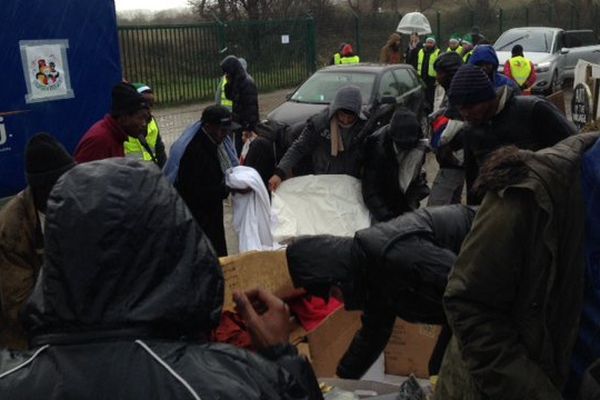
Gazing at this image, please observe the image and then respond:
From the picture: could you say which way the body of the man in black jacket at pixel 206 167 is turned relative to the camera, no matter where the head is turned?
to the viewer's right

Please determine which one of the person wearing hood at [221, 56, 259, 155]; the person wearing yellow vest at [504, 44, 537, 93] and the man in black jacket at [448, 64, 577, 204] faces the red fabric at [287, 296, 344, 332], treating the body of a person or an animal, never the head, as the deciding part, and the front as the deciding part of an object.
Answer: the man in black jacket

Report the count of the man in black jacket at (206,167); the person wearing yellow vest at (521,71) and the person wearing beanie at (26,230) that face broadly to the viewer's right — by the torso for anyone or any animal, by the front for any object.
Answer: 2

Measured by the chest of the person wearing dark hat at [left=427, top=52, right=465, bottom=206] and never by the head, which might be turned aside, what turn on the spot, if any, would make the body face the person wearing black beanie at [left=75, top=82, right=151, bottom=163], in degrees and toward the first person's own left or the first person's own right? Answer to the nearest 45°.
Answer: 0° — they already face them

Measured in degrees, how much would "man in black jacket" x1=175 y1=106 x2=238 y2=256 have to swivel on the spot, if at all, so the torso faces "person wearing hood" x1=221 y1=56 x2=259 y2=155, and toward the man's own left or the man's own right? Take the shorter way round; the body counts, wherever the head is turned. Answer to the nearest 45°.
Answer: approximately 90° to the man's own left

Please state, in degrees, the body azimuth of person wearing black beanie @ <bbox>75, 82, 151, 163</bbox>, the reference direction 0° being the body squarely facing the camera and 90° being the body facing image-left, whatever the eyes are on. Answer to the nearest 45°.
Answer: approximately 270°
